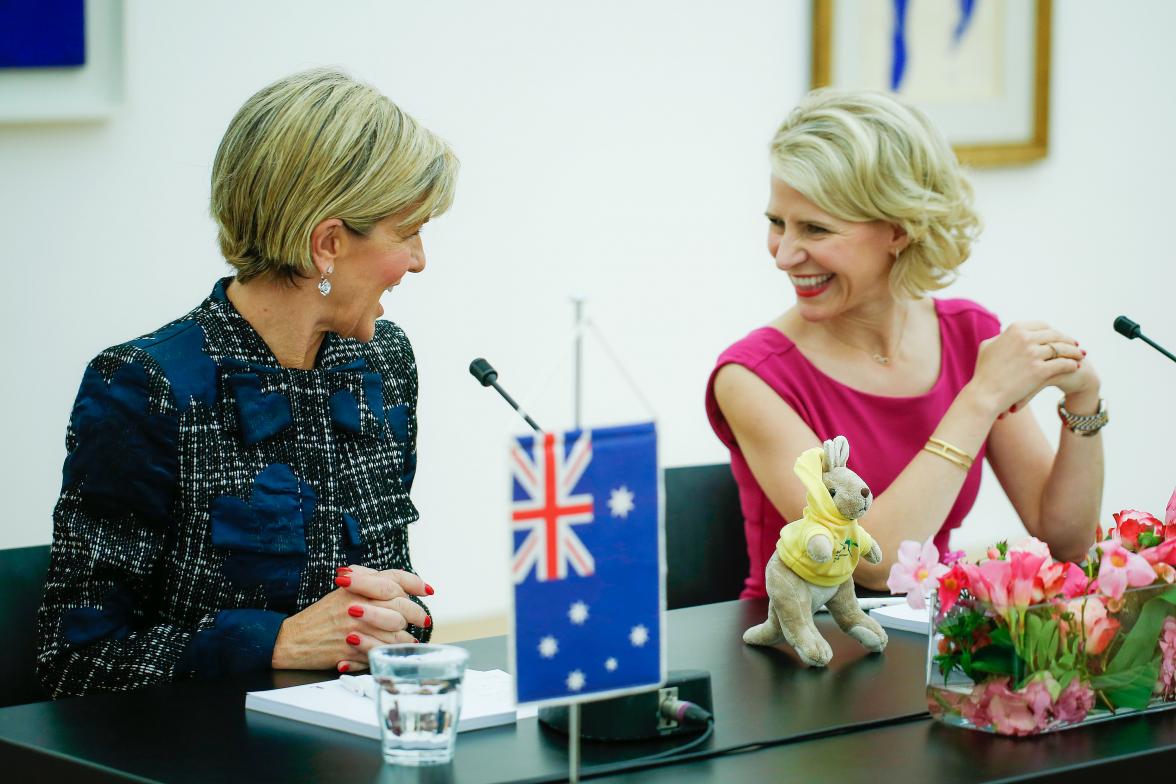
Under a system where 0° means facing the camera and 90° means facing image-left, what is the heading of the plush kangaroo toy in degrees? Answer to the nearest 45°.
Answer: approximately 315°

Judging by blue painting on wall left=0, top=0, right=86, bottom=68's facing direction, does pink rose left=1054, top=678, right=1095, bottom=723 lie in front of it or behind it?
in front

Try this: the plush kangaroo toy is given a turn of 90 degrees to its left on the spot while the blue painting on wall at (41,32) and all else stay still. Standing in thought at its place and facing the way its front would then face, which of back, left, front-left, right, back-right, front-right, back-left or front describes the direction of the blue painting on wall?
left

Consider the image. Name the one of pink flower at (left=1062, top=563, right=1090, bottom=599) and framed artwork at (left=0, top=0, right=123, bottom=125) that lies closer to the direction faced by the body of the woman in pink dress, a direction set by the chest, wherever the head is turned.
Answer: the pink flower

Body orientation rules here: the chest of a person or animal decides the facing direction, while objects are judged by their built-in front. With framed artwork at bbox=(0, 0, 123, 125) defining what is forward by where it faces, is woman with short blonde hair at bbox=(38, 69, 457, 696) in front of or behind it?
in front

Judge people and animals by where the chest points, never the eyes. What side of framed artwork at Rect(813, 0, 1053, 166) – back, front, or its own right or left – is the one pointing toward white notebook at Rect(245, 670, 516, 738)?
front

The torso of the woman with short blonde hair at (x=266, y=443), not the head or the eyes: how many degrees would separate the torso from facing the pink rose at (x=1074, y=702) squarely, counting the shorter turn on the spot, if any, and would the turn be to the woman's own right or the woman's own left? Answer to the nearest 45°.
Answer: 0° — they already face it

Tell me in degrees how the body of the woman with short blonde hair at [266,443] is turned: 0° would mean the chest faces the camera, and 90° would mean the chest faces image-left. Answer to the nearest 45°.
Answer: approximately 315°

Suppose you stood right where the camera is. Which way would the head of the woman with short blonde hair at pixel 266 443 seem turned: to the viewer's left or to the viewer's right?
to the viewer's right

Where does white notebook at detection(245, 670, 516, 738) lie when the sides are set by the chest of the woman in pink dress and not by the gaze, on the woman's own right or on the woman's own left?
on the woman's own right

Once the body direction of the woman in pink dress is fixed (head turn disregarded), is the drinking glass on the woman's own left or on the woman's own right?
on the woman's own right

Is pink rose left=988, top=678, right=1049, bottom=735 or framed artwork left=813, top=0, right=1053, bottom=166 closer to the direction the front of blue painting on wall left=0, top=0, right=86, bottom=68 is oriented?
the pink rose

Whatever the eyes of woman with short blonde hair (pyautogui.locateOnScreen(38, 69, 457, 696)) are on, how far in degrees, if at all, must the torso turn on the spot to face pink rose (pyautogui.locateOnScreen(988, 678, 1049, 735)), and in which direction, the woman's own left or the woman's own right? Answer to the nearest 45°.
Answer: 0° — they already face it

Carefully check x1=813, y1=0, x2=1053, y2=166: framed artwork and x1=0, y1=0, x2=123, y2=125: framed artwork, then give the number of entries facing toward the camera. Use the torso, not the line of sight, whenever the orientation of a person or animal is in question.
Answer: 2
